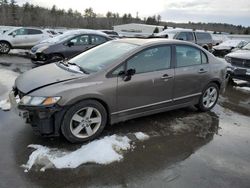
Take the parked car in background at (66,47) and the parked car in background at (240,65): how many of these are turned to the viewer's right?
0

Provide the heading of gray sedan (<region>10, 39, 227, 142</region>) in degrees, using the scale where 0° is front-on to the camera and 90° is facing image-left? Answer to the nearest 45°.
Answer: approximately 45°

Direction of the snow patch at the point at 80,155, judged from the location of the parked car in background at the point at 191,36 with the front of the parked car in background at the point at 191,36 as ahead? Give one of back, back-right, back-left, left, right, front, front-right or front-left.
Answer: front-left

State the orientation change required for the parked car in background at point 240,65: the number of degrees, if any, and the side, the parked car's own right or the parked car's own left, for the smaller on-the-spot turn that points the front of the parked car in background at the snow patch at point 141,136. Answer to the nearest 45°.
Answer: approximately 45° to the parked car's own left

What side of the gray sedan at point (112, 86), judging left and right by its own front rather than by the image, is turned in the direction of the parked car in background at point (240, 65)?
back

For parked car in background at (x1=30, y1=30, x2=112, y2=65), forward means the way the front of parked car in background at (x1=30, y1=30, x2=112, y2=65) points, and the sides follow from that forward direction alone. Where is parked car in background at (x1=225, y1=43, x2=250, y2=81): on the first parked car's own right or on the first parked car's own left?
on the first parked car's own left

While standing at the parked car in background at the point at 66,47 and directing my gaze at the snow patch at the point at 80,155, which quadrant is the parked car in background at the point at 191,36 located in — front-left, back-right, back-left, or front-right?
back-left

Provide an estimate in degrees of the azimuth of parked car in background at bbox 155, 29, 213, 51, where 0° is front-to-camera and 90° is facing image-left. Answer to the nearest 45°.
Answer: approximately 45°

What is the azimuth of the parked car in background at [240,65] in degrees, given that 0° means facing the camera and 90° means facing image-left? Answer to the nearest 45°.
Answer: approximately 45°
